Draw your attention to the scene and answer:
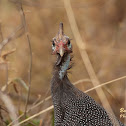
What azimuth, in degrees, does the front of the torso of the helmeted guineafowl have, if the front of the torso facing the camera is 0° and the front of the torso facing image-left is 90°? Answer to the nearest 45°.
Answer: approximately 45°
